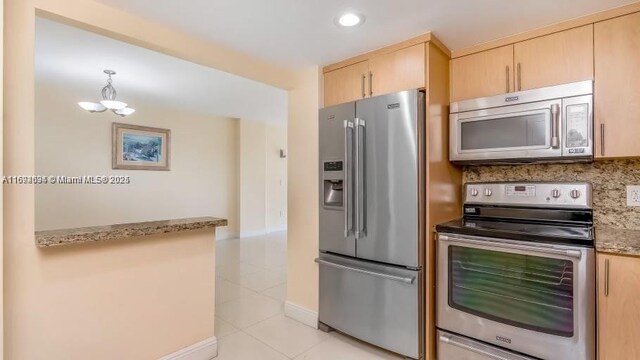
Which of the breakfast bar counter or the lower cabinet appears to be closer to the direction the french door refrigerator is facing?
the breakfast bar counter

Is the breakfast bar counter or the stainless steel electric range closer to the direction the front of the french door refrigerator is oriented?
the breakfast bar counter

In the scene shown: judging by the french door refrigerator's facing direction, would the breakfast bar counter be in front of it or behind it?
in front

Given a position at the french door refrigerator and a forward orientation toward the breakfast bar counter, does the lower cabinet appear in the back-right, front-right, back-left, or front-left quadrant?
back-left

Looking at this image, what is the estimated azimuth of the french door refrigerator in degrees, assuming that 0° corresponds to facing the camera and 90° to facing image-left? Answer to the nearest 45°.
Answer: approximately 45°

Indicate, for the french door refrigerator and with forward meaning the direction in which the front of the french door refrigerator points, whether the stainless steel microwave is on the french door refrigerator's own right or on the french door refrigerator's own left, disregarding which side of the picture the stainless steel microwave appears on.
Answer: on the french door refrigerator's own left

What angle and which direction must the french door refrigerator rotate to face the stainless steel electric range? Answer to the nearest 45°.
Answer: approximately 135° to its left
